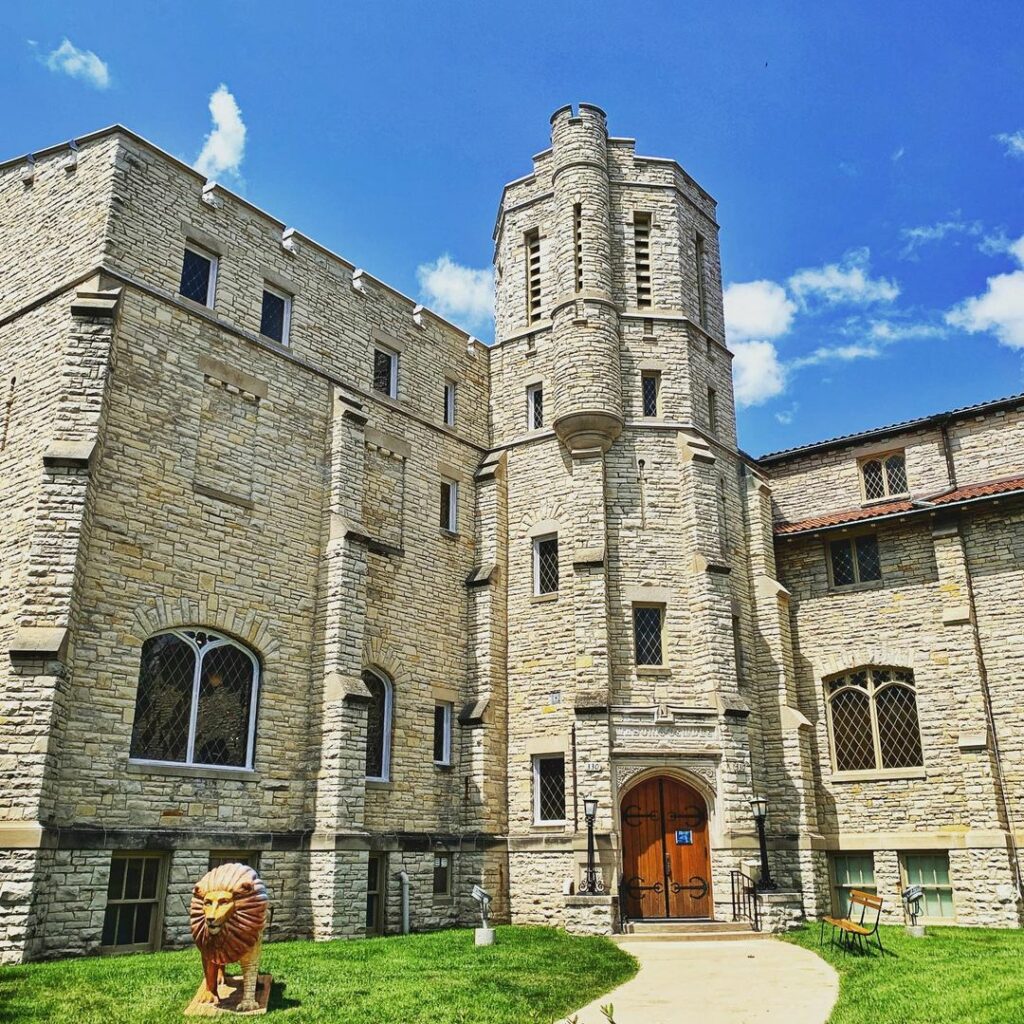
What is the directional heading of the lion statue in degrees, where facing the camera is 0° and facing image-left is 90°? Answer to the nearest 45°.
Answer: approximately 45°

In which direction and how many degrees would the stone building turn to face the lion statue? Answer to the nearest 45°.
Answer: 0° — it already faces it

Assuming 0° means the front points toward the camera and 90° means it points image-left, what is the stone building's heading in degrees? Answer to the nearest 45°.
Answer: approximately 0°

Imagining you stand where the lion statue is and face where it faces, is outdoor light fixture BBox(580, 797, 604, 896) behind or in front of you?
behind

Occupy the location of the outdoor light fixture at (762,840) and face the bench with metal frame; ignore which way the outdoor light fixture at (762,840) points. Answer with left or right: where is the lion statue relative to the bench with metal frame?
right

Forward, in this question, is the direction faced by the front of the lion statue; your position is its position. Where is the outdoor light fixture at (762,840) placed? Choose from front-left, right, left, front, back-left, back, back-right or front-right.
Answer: back

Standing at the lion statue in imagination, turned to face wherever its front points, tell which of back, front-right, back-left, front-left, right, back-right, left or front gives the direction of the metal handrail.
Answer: back

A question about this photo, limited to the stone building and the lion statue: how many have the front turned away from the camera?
0
